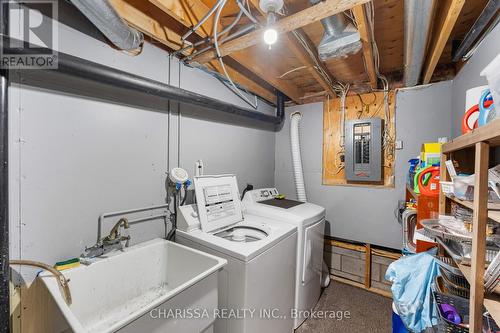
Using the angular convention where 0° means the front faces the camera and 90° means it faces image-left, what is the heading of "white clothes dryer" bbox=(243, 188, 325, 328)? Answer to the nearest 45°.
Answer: approximately 315°

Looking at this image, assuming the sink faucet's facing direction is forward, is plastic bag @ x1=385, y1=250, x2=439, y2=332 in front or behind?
in front

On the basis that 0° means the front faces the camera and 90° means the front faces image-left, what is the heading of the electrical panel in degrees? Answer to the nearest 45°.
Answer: approximately 0°

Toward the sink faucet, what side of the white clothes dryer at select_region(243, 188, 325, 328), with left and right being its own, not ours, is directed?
right

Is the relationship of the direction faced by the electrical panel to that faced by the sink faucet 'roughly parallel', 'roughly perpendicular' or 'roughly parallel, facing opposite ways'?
roughly perpendicular

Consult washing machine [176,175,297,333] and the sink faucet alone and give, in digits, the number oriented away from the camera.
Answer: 0

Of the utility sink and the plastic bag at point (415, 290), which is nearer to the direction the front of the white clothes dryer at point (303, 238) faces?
the plastic bag

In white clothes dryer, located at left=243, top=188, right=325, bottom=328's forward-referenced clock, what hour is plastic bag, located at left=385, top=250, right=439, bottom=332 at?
The plastic bag is roughly at 12 o'clock from the white clothes dryer.

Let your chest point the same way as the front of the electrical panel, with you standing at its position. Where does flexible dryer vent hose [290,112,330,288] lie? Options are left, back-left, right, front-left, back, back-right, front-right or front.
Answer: right

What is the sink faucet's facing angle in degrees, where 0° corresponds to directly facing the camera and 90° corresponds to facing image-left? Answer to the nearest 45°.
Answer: approximately 315°

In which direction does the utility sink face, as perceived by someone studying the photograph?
facing the viewer and to the right of the viewer
